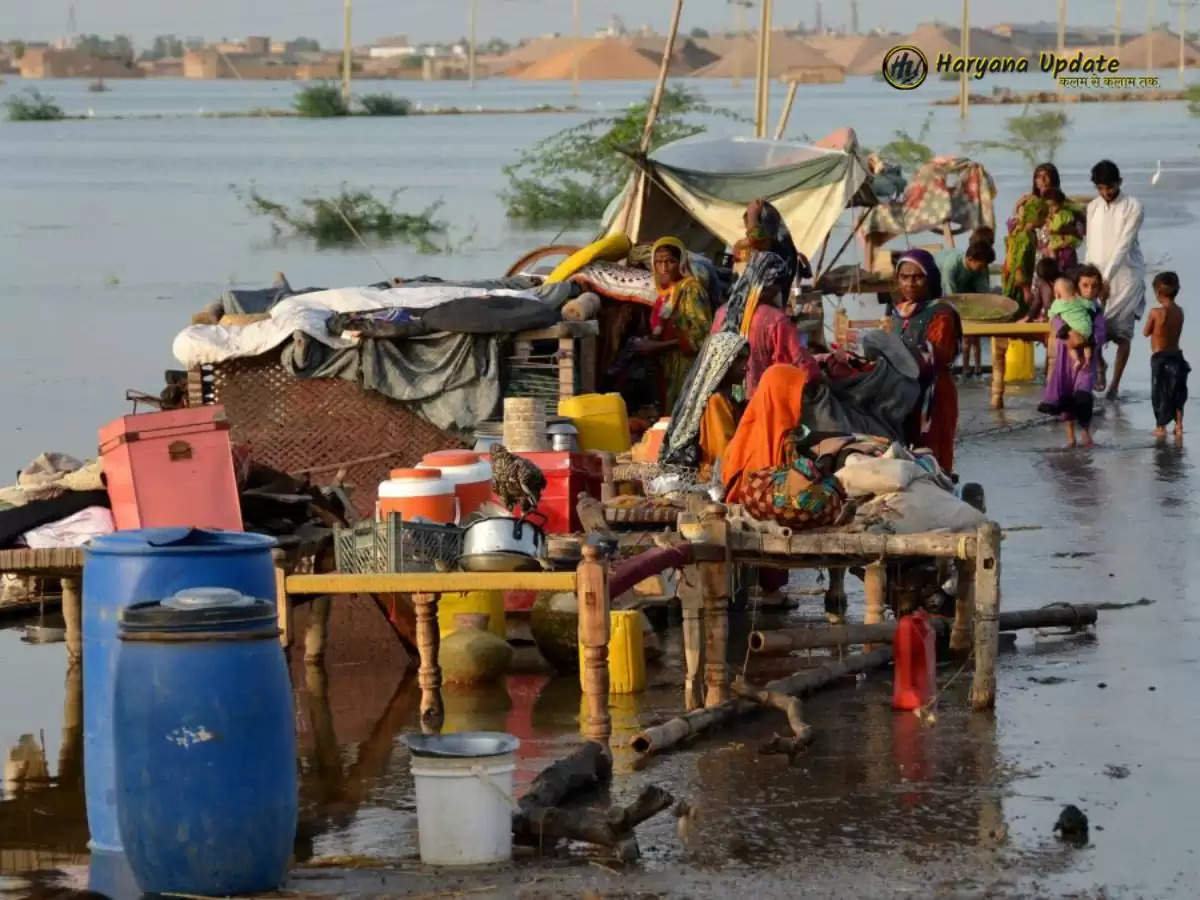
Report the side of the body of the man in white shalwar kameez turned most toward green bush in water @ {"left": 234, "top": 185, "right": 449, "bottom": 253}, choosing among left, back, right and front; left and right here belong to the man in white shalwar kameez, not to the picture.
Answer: right

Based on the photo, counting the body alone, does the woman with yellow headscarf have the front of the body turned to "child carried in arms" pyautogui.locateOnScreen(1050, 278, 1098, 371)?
no

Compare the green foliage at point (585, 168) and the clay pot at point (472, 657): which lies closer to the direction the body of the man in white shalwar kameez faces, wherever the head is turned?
the clay pot

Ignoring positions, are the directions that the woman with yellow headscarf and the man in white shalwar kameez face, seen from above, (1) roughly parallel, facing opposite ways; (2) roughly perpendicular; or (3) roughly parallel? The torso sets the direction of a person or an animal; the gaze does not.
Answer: roughly parallel

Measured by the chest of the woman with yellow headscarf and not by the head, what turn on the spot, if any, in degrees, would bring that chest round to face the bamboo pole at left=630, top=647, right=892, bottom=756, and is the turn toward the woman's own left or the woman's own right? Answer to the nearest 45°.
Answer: approximately 45° to the woman's own left

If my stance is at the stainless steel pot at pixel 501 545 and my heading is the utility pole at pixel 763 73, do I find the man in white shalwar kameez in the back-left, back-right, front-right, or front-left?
front-right

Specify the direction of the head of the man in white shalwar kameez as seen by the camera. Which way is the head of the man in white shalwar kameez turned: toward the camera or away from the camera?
toward the camera

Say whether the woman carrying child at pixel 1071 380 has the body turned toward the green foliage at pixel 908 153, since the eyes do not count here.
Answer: no

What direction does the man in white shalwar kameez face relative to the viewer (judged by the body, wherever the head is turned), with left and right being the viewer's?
facing the viewer and to the left of the viewer

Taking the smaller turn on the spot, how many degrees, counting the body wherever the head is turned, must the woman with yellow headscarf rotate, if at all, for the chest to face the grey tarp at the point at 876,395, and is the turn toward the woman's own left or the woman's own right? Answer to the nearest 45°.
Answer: approximately 45° to the woman's own left

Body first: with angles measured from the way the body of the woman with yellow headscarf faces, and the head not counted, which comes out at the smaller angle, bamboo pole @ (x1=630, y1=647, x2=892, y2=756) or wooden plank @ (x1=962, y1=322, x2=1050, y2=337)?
the bamboo pole

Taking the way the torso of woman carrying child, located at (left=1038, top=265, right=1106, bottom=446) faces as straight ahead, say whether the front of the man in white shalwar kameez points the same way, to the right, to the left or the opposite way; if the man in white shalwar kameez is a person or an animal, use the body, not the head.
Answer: the same way

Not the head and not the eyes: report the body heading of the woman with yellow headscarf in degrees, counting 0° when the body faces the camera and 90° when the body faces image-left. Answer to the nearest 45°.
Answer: approximately 45°

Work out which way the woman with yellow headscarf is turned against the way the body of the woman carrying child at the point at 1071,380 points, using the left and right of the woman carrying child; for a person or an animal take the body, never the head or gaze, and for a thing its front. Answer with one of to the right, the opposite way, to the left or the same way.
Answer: the same way
